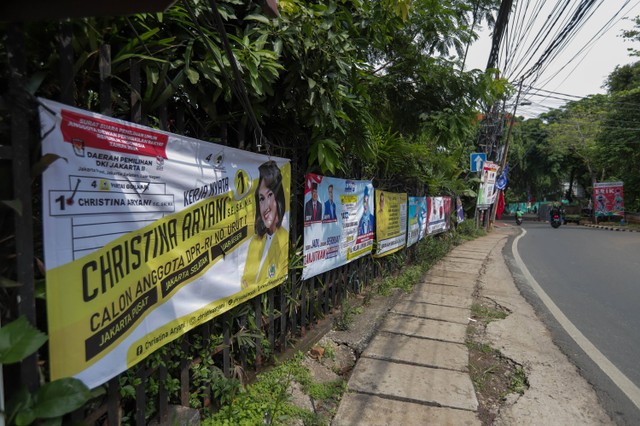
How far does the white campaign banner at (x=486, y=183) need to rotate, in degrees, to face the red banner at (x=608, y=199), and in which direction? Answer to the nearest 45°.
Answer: approximately 90° to its left

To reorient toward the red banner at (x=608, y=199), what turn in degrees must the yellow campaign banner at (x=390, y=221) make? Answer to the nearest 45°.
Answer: approximately 90° to its left

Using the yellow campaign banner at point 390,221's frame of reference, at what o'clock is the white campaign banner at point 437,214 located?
The white campaign banner is roughly at 8 o'clock from the yellow campaign banner.

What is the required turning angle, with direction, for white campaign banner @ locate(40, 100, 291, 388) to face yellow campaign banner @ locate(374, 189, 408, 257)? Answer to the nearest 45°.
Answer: approximately 90° to its left

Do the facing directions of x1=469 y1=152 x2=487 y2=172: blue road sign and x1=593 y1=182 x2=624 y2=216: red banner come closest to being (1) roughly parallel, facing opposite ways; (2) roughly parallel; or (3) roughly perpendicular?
roughly parallel

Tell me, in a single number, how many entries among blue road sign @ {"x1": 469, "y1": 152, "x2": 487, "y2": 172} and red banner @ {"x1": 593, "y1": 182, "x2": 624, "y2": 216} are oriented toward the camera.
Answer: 2

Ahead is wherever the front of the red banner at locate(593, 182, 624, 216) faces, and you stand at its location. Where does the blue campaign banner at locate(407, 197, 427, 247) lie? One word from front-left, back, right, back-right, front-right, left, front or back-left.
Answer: front

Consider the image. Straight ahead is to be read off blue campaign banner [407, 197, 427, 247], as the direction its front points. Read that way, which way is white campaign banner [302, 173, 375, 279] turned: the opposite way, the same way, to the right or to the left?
the same way

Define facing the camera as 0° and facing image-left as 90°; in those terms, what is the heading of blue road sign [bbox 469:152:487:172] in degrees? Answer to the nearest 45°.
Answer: approximately 0°

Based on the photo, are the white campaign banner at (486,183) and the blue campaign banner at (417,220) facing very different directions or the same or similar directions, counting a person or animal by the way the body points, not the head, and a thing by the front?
same or similar directions

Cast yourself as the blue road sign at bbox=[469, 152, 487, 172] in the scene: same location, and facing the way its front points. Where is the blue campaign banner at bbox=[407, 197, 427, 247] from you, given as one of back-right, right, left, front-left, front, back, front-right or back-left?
front

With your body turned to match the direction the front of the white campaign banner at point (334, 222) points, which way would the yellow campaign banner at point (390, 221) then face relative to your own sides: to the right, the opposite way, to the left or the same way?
the same way

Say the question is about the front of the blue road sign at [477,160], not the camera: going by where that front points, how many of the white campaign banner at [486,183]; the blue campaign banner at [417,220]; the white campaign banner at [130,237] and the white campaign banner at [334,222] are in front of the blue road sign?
4

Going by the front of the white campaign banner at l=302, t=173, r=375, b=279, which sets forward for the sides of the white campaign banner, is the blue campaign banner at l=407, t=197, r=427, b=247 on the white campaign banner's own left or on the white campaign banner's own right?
on the white campaign banner's own left

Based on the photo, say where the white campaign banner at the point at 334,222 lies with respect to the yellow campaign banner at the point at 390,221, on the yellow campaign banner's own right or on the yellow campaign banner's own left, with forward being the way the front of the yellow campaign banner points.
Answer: on the yellow campaign banner's own right

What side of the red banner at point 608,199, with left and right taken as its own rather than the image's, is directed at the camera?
front
